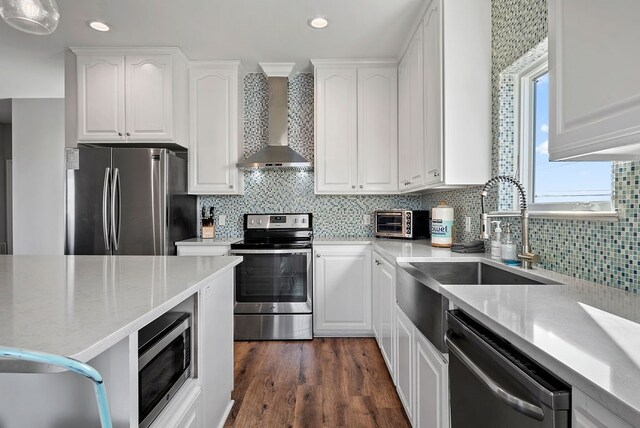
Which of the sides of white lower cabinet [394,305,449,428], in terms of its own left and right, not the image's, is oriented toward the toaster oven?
right

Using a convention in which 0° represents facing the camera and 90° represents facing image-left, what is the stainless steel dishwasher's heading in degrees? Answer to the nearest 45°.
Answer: approximately 45°

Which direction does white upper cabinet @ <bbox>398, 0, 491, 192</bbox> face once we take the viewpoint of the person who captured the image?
facing to the left of the viewer

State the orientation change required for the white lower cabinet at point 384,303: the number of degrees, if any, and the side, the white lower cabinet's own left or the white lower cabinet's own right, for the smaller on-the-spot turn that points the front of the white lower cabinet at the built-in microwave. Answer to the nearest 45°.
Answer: approximately 45° to the white lower cabinet's own left

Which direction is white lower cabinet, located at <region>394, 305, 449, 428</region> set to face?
to the viewer's left

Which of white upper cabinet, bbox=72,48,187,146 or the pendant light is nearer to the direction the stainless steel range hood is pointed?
the pendant light

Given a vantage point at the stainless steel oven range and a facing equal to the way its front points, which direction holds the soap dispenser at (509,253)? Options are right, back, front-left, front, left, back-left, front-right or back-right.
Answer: front-left

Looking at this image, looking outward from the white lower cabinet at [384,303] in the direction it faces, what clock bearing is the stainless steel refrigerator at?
The stainless steel refrigerator is roughly at 12 o'clock from the white lower cabinet.

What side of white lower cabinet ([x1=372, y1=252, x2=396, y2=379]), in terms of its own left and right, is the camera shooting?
left

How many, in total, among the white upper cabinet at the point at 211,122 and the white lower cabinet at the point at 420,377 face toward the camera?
1
